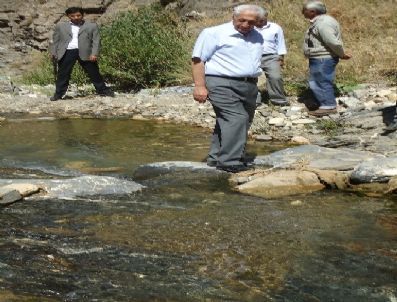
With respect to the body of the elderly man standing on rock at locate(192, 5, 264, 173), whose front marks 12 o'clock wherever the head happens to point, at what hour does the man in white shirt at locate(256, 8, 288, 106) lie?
The man in white shirt is roughly at 8 o'clock from the elderly man standing on rock.

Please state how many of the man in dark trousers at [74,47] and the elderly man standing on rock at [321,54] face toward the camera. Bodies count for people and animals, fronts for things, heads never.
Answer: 1

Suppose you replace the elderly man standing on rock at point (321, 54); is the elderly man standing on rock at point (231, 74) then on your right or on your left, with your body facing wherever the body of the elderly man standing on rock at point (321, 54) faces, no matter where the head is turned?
on your left

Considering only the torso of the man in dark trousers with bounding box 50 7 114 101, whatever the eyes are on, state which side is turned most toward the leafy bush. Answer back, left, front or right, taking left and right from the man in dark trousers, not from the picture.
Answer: left

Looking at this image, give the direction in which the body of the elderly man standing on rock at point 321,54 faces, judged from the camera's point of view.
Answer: to the viewer's left

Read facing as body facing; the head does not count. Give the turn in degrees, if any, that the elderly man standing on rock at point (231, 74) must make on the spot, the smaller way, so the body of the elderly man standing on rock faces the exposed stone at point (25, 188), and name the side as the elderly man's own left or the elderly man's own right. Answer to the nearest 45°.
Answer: approximately 90° to the elderly man's own right

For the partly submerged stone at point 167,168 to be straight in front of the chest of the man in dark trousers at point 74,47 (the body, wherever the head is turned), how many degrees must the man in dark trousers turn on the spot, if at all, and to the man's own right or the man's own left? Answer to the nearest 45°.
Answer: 0° — they already face it

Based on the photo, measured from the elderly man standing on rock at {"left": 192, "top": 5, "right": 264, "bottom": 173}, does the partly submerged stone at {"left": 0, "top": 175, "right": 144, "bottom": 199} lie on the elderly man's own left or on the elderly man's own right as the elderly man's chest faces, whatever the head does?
on the elderly man's own right

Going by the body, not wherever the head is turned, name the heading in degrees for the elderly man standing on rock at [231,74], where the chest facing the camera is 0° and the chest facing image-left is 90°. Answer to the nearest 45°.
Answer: approximately 315°

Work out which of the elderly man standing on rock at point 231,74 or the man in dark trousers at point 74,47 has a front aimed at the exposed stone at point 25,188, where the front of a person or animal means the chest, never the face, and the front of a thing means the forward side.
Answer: the man in dark trousers
